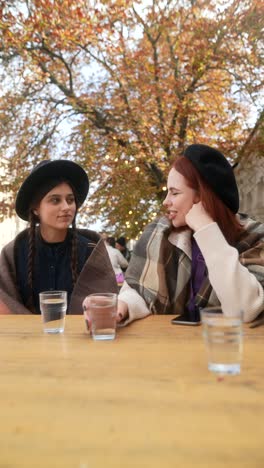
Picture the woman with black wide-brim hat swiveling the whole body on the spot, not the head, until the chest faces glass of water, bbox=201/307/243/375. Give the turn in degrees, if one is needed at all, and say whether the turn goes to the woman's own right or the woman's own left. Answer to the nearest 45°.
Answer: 0° — they already face it

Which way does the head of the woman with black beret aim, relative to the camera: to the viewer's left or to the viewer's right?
to the viewer's left

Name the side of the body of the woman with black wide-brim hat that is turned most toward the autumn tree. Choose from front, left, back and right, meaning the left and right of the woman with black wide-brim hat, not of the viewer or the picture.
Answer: back

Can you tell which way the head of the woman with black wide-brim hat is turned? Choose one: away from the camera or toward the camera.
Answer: toward the camera

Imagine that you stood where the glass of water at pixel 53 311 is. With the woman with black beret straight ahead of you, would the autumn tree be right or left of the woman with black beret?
left

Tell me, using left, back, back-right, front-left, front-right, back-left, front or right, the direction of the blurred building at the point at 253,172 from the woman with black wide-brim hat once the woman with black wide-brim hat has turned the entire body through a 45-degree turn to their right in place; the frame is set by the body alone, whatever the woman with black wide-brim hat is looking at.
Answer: back

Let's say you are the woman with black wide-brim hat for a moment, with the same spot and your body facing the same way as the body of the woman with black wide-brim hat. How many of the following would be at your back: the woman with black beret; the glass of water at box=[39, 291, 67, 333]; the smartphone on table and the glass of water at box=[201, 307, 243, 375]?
0

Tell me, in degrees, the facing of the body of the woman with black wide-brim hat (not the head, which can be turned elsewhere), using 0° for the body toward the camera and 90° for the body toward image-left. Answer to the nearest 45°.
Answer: approximately 0°

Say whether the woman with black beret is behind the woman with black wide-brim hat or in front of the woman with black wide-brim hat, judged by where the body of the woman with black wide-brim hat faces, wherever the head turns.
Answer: in front

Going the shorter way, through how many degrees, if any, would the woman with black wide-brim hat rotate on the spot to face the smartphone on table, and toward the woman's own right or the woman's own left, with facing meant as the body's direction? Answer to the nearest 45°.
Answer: approximately 45° to the woman's own left

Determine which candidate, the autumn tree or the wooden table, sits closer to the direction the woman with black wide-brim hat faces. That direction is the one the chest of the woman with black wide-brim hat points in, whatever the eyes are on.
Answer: the wooden table

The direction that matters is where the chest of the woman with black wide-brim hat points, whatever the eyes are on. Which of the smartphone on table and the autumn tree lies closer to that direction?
the smartphone on table

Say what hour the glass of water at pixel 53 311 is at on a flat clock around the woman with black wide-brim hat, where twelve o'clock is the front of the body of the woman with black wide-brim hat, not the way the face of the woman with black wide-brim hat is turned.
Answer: The glass of water is roughly at 12 o'clock from the woman with black wide-brim hat.

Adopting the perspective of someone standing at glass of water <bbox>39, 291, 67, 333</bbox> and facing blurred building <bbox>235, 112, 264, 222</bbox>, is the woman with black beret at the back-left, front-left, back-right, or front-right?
front-right

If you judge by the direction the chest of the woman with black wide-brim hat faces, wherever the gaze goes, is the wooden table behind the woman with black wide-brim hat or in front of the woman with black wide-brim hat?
in front
